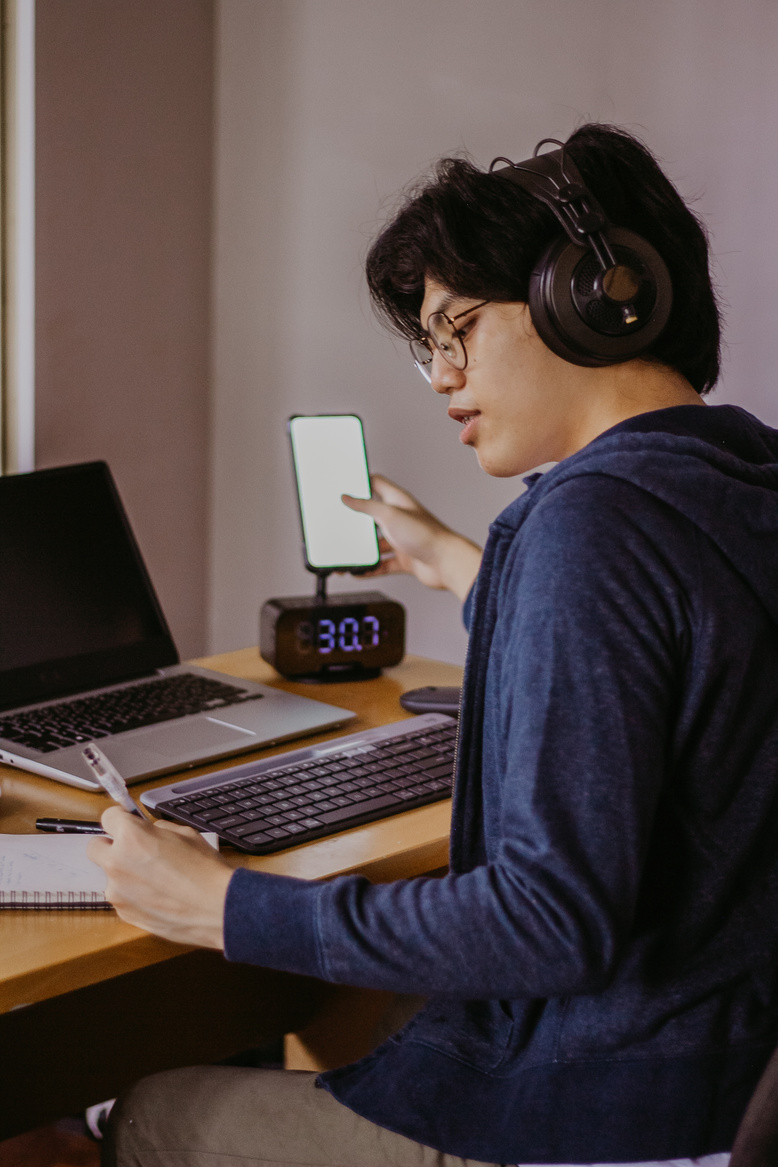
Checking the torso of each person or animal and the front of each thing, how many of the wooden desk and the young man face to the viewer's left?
1

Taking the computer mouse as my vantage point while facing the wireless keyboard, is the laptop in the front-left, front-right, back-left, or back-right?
front-right

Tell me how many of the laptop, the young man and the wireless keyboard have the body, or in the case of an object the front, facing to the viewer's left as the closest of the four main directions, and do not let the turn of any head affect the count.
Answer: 1

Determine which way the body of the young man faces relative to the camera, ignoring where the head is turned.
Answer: to the viewer's left

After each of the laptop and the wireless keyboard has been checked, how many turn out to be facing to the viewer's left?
0

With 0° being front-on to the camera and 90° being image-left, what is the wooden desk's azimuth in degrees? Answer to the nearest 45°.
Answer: approximately 315°

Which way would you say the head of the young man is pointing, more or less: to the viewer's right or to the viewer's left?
to the viewer's left

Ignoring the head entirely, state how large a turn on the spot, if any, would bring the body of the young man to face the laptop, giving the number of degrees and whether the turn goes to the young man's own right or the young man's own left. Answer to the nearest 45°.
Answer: approximately 45° to the young man's own right
